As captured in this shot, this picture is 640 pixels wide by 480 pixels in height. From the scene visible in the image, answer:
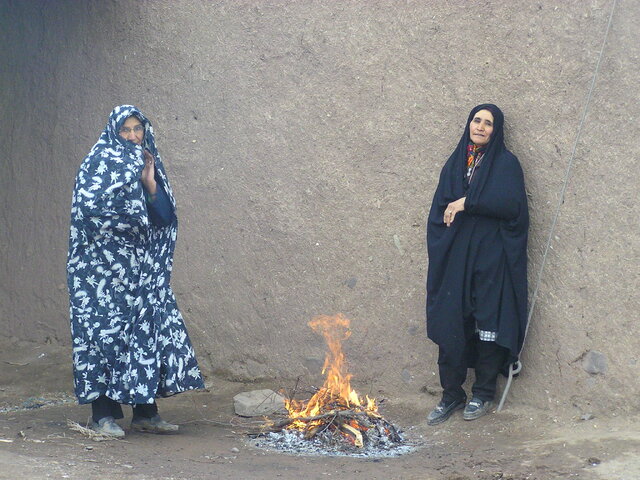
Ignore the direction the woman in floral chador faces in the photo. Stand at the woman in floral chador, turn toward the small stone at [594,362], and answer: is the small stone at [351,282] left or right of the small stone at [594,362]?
left

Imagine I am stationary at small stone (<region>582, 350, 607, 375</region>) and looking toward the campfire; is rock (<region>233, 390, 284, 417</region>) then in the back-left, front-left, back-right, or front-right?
front-right

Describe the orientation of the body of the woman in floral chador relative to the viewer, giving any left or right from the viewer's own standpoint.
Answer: facing the viewer and to the right of the viewer

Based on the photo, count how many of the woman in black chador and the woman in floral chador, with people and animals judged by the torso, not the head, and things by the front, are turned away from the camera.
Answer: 0

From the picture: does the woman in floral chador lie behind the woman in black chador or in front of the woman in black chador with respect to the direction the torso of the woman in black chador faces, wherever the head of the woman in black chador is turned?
in front

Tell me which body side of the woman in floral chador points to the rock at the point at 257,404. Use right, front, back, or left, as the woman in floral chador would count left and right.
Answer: left

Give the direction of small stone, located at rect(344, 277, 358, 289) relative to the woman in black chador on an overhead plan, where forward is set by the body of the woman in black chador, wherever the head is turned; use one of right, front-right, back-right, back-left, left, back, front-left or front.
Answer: right

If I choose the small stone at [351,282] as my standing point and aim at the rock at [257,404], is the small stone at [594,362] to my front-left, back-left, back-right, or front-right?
back-left

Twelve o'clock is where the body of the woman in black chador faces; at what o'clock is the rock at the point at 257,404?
The rock is roughly at 2 o'clock from the woman in black chador.

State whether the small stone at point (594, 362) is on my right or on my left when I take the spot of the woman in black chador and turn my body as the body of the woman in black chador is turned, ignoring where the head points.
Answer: on my left

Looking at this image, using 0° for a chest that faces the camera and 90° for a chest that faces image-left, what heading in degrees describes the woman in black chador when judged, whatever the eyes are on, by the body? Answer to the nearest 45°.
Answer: approximately 45°
